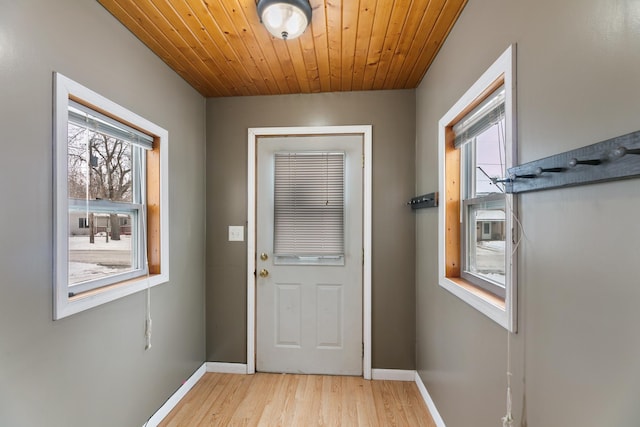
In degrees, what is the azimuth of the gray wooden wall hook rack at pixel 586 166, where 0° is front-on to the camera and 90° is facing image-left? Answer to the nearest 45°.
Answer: approximately 45°

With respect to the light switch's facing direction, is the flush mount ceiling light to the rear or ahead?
ahead

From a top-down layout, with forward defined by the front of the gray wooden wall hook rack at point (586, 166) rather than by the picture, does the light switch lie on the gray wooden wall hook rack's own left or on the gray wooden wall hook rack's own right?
on the gray wooden wall hook rack's own right

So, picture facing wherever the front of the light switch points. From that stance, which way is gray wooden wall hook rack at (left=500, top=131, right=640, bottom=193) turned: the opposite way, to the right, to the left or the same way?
to the right

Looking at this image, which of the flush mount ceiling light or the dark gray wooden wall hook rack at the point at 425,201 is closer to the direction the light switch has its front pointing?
the flush mount ceiling light

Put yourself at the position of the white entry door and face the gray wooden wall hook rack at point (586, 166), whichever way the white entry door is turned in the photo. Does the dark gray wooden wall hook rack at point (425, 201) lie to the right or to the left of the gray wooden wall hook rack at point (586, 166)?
left

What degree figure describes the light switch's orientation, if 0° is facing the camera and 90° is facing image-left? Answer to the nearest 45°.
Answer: approximately 0°

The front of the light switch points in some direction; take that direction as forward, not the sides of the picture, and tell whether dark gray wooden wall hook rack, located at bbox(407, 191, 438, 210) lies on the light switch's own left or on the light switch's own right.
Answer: on the light switch's own left

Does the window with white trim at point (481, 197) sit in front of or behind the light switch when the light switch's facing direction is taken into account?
in front
